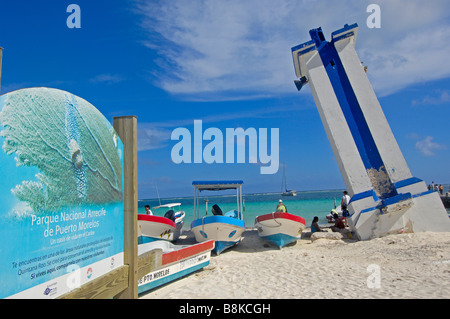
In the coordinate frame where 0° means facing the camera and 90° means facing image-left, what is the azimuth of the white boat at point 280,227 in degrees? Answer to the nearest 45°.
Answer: approximately 0°

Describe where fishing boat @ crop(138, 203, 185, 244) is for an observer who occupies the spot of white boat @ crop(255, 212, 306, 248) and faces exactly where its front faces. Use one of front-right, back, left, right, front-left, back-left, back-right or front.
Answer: right

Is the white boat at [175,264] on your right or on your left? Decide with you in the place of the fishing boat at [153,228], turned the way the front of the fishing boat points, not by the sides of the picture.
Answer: on your left

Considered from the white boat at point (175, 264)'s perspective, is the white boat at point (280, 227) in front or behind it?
in front

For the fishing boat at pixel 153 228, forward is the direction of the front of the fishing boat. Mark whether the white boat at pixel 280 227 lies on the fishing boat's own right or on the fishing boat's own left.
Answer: on the fishing boat's own left

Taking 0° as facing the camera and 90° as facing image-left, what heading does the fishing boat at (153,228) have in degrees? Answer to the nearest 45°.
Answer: approximately 45°

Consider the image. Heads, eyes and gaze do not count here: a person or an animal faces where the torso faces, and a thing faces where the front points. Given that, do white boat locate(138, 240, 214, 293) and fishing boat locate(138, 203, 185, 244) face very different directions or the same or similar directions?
very different directions

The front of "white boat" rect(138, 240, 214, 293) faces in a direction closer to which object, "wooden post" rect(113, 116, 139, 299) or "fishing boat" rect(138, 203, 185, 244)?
the wooden post
